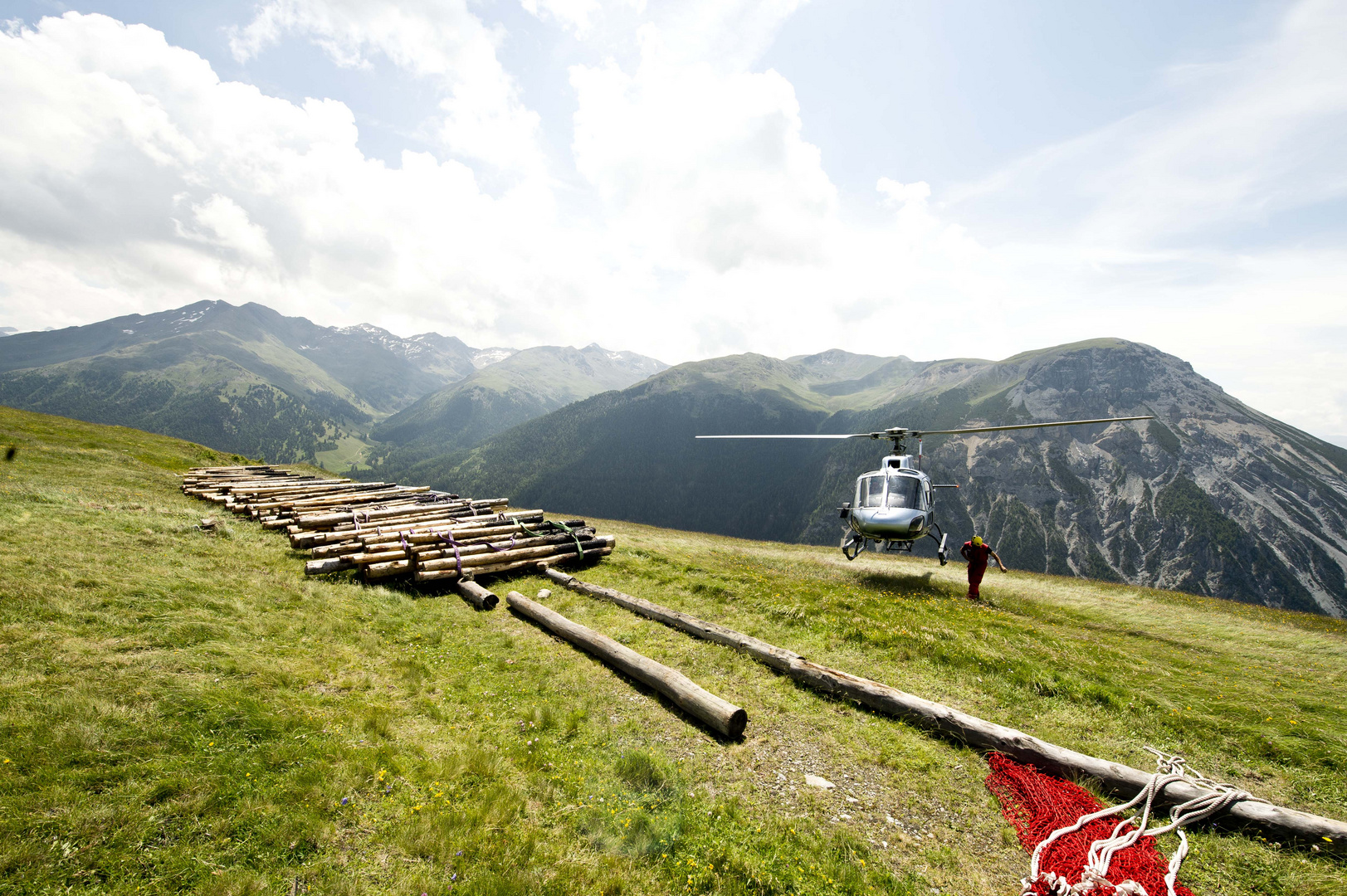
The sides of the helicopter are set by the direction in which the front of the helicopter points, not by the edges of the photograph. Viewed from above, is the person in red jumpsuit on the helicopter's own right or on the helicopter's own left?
on the helicopter's own left

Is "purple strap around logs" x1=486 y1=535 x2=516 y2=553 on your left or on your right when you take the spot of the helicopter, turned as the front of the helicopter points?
on your right

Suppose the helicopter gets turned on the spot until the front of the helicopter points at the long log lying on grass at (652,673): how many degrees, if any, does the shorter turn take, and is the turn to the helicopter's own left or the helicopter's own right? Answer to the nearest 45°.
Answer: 0° — it already faces it

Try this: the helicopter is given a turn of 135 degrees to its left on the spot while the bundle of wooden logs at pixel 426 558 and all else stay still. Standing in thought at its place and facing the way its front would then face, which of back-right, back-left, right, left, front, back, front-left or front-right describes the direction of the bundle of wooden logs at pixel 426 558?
back

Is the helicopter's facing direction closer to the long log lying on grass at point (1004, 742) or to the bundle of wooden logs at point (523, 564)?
the long log lying on grass

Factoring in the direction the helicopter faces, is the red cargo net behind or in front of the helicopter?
in front

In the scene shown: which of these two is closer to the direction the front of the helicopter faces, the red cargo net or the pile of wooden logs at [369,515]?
the red cargo net

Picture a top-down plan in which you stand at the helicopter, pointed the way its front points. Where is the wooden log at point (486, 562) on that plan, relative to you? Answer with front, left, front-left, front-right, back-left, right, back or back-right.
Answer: front-right

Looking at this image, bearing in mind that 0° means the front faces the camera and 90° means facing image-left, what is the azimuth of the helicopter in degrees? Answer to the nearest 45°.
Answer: approximately 0°

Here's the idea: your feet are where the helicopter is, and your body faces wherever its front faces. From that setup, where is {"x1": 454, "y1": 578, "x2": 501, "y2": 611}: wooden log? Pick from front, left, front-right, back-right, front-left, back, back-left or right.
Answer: front-right

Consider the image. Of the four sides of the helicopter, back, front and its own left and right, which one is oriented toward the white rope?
front

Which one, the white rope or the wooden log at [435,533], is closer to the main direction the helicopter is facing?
the white rope

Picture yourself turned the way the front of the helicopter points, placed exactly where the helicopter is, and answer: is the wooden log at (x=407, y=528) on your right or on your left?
on your right

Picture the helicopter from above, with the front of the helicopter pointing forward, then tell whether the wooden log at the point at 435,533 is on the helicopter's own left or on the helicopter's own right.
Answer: on the helicopter's own right
